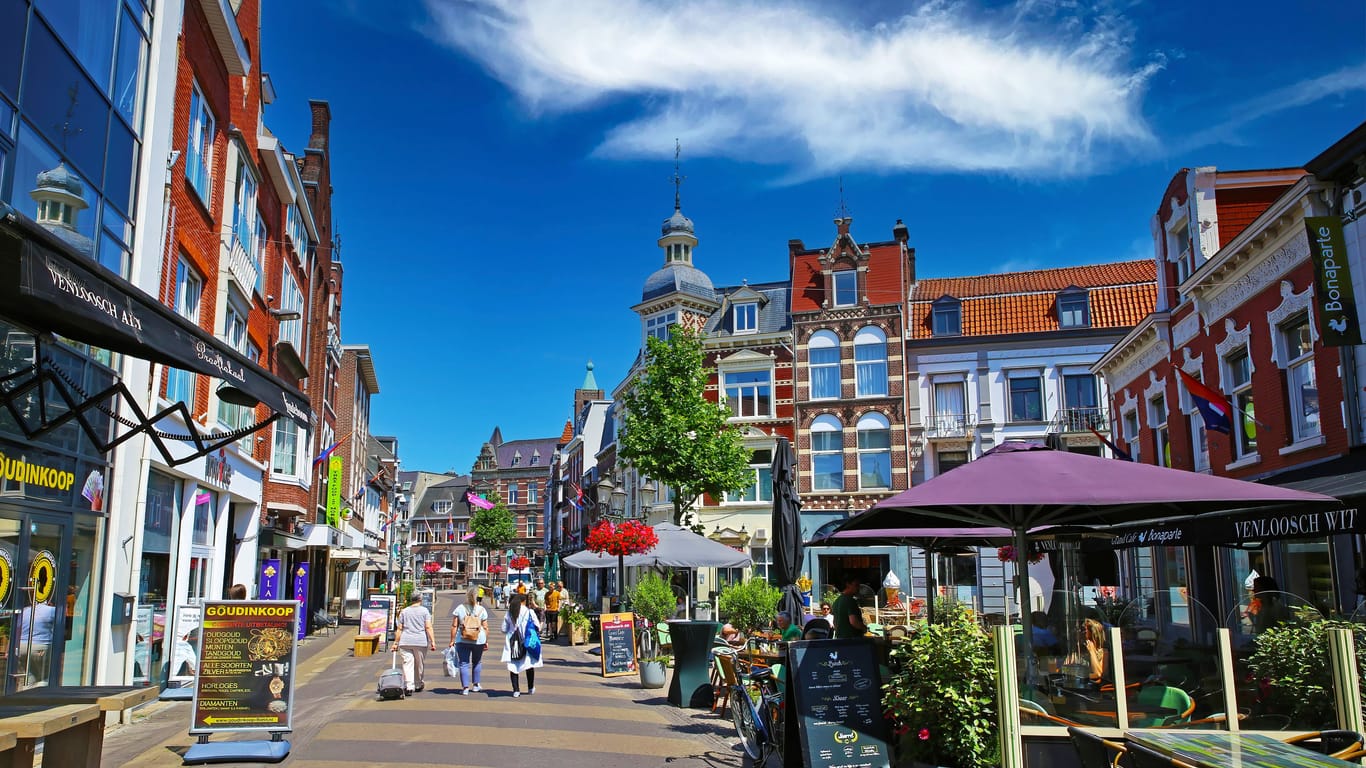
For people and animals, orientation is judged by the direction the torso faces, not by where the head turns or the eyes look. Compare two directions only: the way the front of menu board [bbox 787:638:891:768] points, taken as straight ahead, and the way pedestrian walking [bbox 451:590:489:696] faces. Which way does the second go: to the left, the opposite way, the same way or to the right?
the opposite way

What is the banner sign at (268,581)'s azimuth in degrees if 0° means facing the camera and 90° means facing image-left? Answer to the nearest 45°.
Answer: approximately 0°

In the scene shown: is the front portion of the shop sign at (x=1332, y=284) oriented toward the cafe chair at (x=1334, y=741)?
yes

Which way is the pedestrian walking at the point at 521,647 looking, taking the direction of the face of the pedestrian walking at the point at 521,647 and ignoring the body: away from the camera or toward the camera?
away from the camera

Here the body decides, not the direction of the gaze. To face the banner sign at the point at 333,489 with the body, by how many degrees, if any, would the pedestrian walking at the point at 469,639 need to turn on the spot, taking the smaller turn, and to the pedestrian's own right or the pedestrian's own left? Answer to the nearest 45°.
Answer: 0° — they already face it

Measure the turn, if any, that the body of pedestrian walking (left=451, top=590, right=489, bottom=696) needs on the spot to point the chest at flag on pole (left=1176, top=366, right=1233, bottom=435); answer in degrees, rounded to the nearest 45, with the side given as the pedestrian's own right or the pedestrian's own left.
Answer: approximately 90° to the pedestrian's own right

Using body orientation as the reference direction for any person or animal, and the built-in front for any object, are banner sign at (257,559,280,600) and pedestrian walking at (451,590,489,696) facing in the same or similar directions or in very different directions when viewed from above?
very different directions

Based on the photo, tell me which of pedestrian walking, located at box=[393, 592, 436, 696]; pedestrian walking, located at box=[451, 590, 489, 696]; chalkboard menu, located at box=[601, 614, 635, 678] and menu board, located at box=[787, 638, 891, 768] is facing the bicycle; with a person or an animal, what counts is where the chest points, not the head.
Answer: the chalkboard menu

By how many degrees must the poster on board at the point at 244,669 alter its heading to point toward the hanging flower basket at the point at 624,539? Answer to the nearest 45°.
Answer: approximately 135° to its left

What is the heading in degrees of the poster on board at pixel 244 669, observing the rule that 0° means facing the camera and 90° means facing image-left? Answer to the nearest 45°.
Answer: approximately 0°

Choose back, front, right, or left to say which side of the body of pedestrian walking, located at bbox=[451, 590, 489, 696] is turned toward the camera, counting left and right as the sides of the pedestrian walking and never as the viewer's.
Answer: back

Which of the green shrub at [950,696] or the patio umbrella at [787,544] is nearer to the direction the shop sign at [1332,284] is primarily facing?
the green shrub
